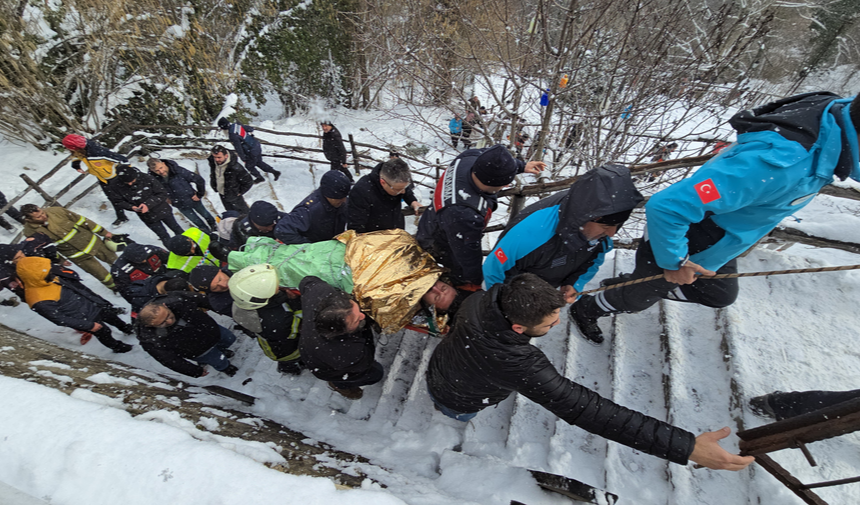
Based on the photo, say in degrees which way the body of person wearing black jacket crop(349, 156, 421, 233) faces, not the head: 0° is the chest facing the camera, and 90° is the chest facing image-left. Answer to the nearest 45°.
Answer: approximately 315°

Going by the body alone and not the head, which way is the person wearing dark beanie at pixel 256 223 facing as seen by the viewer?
to the viewer's right

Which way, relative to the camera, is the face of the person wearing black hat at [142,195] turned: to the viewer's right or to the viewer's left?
to the viewer's right
